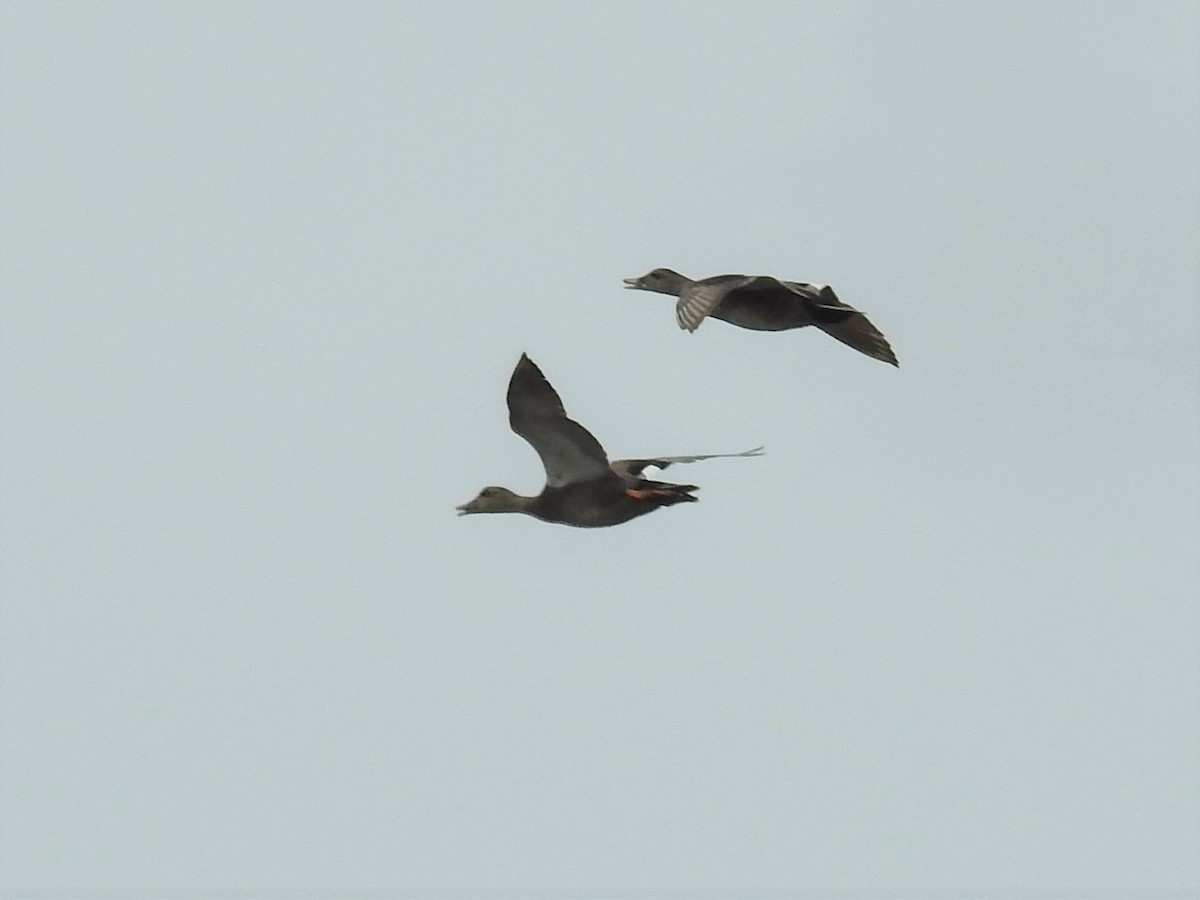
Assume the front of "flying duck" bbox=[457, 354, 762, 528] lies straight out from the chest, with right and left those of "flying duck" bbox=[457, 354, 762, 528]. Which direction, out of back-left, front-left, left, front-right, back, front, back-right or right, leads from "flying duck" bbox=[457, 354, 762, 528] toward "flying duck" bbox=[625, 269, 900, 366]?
back-right

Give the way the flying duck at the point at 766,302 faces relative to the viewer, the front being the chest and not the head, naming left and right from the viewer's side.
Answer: facing to the left of the viewer

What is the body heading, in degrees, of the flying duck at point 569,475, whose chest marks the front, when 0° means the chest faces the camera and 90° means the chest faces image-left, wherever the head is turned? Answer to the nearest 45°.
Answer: approximately 90°

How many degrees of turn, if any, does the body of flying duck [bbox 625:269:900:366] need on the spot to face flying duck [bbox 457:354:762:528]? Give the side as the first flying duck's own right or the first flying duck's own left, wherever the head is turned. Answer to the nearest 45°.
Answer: approximately 45° to the first flying duck's own left

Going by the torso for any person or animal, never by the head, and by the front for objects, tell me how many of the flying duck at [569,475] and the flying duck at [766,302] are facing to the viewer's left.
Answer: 2
